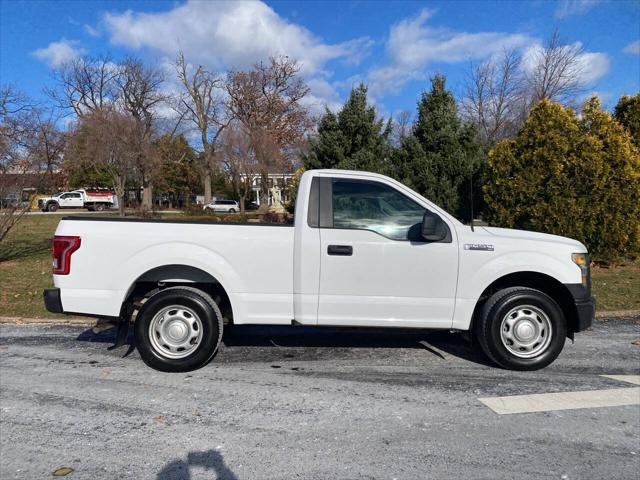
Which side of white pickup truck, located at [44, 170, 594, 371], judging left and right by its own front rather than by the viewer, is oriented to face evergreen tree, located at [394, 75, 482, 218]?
left

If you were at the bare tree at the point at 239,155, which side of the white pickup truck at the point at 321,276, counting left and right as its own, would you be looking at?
left

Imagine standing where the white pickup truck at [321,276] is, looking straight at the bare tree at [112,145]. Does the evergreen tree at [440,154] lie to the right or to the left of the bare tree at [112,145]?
right

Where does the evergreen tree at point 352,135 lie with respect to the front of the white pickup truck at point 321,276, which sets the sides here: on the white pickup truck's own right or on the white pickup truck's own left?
on the white pickup truck's own left

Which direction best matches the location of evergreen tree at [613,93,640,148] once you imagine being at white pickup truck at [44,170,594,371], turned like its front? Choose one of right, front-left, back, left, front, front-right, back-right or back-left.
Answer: front-left

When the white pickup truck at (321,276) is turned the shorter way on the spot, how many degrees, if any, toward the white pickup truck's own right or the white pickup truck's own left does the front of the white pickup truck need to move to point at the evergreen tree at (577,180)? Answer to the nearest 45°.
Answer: approximately 45° to the white pickup truck's own left

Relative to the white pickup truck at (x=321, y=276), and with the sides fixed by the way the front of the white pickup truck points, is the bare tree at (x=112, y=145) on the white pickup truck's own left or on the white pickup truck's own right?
on the white pickup truck's own left

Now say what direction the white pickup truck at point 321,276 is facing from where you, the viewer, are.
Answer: facing to the right of the viewer
